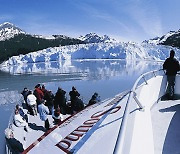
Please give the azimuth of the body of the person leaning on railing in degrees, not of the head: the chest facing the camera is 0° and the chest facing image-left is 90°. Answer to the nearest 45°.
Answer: approximately 180°

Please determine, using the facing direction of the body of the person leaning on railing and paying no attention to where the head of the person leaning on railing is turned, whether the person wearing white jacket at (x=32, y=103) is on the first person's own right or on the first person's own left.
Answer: on the first person's own left
